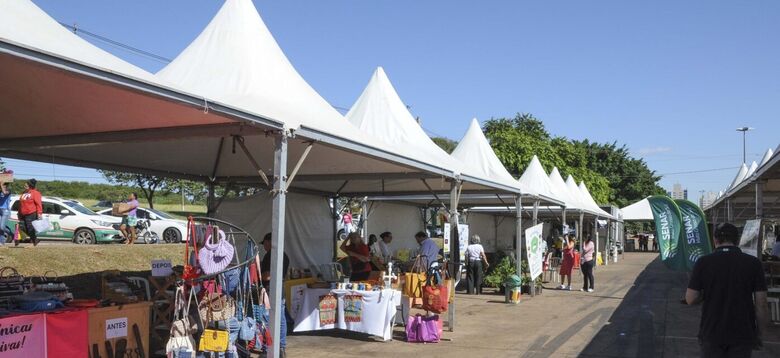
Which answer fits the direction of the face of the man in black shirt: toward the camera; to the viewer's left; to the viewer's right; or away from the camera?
away from the camera

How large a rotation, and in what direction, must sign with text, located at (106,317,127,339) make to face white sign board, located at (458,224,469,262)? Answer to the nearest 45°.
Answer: approximately 135° to its left

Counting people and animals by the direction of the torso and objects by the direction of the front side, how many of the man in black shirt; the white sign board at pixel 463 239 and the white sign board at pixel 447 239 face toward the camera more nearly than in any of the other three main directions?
2

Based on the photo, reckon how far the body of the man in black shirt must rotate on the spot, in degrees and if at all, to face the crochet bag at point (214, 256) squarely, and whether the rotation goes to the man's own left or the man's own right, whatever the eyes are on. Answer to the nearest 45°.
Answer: approximately 90° to the man's own left

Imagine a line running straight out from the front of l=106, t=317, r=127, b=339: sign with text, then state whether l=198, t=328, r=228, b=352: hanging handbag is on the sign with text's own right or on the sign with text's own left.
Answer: on the sign with text's own left

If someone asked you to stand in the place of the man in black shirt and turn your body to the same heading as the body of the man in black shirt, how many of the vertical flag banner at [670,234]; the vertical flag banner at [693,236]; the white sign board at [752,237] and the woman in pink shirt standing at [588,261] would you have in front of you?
4

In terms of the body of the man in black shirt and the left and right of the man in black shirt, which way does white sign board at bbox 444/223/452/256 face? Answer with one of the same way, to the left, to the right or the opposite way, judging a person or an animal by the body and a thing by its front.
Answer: the opposite way

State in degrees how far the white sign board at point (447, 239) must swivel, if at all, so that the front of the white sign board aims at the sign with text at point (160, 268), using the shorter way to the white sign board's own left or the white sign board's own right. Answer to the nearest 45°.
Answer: approximately 45° to the white sign board's own right

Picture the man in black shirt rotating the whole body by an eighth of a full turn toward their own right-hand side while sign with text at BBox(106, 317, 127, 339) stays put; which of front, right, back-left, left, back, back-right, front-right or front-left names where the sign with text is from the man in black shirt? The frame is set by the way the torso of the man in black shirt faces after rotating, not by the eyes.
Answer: back-left
